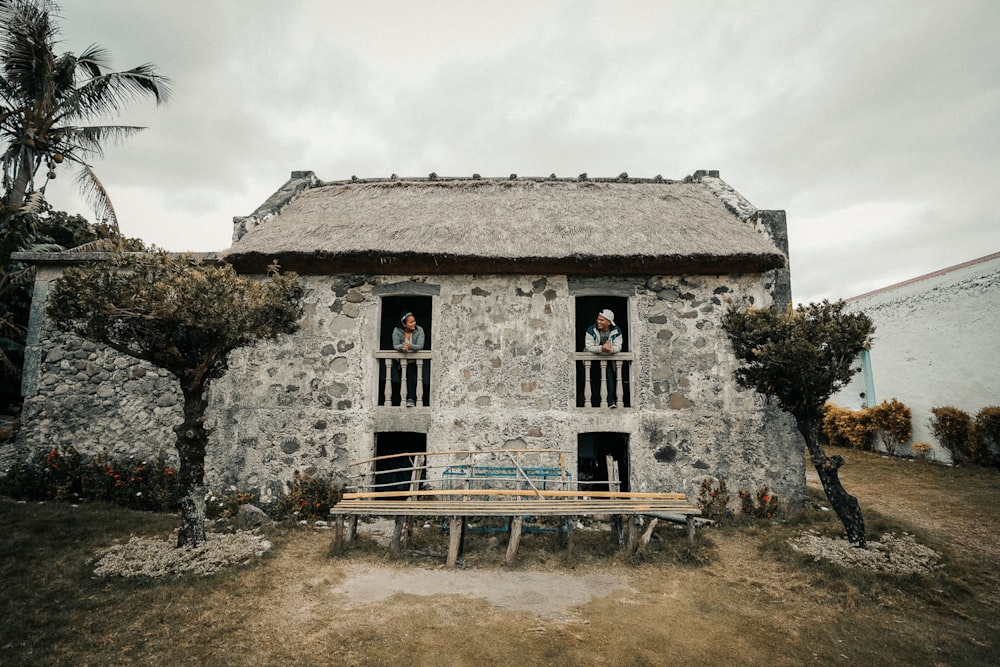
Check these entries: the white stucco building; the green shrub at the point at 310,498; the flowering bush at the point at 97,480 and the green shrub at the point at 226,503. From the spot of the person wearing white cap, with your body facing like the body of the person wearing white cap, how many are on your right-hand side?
3

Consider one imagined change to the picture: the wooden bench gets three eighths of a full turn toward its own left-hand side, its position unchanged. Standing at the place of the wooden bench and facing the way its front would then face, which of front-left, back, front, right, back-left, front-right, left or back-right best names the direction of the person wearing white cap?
front

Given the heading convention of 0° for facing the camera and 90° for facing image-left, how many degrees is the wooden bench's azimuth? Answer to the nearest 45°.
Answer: approximately 0°

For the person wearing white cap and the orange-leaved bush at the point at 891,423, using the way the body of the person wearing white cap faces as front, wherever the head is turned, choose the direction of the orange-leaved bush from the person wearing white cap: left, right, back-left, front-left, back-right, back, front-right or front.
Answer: back-left

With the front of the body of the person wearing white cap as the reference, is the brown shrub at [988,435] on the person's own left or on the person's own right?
on the person's own left

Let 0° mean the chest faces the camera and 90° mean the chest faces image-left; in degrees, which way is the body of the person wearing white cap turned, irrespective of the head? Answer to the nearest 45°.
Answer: approximately 0°

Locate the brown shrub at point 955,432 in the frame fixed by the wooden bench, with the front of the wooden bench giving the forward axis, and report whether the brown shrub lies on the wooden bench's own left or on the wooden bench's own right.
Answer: on the wooden bench's own left

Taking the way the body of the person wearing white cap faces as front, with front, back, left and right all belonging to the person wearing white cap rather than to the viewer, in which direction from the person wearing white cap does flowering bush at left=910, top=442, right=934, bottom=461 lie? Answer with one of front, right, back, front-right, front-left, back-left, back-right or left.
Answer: back-left

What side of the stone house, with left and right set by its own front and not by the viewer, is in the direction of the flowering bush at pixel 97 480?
right

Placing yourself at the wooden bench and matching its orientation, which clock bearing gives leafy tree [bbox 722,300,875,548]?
The leafy tree is roughly at 9 o'clock from the wooden bench.
